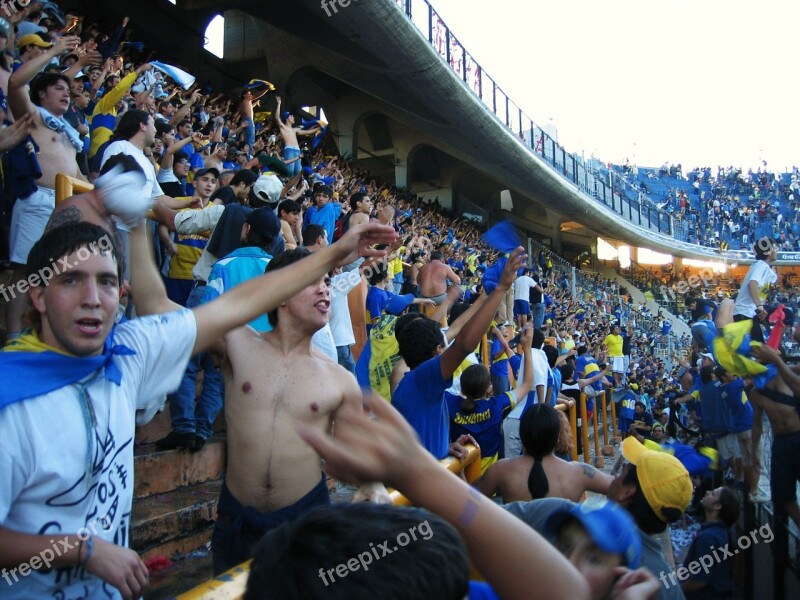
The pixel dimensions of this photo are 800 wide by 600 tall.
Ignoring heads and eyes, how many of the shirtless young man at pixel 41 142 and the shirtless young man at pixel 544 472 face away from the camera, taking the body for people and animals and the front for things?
1

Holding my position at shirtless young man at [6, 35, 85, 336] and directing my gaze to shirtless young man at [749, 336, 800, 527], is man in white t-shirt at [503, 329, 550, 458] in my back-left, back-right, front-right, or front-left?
front-left

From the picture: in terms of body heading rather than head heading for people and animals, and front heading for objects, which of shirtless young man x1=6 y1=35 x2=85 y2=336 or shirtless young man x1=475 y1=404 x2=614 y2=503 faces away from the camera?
shirtless young man x1=475 y1=404 x2=614 y2=503

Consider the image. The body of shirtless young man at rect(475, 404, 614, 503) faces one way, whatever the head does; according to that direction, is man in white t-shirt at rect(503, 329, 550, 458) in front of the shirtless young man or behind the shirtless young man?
in front

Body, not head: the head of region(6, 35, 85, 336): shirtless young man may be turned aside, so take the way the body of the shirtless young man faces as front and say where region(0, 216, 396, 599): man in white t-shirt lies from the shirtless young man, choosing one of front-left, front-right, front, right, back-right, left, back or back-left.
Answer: front-right

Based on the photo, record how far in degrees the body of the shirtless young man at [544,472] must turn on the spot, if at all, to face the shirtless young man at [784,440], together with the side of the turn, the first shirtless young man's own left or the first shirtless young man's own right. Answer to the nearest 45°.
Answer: approximately 45° to the first shirtless young man's own right

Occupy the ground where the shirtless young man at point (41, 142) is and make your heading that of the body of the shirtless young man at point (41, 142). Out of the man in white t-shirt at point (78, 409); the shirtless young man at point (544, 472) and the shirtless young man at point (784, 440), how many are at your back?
0

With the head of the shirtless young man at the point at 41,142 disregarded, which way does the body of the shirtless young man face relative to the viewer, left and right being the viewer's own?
facing the viewer and to the right of the viewer

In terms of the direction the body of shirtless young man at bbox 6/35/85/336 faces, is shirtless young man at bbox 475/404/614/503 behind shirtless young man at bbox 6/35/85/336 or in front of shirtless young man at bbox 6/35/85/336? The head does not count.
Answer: in front

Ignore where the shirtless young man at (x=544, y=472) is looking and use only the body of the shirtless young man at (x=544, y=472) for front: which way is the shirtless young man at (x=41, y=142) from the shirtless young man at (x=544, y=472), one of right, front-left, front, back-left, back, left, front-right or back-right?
left

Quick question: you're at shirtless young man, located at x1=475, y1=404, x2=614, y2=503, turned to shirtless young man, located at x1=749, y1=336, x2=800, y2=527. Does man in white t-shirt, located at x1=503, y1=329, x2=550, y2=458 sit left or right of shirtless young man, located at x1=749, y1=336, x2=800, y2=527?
left

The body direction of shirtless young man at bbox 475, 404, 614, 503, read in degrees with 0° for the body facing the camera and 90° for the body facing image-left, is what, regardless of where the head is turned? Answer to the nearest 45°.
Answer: approximately 180°

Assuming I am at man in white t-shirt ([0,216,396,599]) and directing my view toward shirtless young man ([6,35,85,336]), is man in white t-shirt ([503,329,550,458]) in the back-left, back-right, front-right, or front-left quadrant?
front-right

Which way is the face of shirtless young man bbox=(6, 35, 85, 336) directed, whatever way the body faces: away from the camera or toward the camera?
toward the camera

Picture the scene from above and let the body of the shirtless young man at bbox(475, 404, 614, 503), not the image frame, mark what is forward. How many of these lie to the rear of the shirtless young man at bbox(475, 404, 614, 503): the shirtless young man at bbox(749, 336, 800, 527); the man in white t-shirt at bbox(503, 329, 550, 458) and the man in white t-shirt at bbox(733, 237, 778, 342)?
0

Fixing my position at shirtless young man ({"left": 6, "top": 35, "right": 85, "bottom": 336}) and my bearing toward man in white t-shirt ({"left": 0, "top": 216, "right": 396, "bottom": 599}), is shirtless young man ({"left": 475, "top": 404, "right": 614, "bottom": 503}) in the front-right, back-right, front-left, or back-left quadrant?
front-left

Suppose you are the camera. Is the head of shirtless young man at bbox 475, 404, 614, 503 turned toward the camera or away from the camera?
away from the camera
